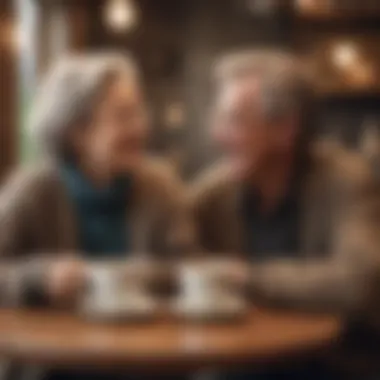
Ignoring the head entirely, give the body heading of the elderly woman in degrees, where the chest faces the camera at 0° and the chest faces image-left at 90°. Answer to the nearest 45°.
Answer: approximately 315°

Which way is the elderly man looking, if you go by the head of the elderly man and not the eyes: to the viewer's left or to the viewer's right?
to the viewer's left

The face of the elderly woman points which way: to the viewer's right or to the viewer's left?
to the viewer's right
